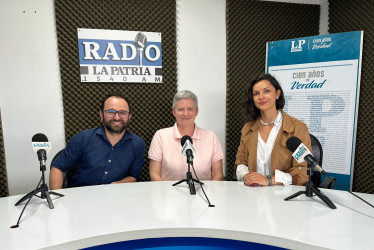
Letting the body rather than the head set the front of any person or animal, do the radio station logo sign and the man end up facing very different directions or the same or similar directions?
same or similar directions

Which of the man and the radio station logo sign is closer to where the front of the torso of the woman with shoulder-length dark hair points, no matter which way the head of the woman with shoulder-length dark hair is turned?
the man

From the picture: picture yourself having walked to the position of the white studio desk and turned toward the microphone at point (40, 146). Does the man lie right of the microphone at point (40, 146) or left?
right

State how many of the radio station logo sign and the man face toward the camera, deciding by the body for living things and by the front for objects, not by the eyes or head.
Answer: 2

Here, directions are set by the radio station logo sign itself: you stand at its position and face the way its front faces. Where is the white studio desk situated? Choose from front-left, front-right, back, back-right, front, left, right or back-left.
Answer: front

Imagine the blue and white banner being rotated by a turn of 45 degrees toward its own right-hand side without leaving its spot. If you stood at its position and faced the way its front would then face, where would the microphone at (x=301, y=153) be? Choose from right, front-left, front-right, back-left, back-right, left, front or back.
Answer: left

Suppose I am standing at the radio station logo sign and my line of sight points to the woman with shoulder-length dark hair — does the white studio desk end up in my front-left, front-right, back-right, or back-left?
front-right

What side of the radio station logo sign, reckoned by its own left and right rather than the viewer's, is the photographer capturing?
front

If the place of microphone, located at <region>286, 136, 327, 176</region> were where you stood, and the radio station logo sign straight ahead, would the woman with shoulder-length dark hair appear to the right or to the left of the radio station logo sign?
right

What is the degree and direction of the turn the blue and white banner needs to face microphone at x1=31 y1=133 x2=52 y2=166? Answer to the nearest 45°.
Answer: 0° — it already faces it

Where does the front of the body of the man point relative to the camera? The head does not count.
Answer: toward the camera

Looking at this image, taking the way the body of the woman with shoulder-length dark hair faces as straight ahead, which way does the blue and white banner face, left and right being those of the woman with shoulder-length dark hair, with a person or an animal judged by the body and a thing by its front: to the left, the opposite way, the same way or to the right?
the same way

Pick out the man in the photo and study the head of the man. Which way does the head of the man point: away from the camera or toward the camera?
toward the camera

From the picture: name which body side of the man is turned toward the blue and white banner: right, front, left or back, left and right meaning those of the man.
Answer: left
